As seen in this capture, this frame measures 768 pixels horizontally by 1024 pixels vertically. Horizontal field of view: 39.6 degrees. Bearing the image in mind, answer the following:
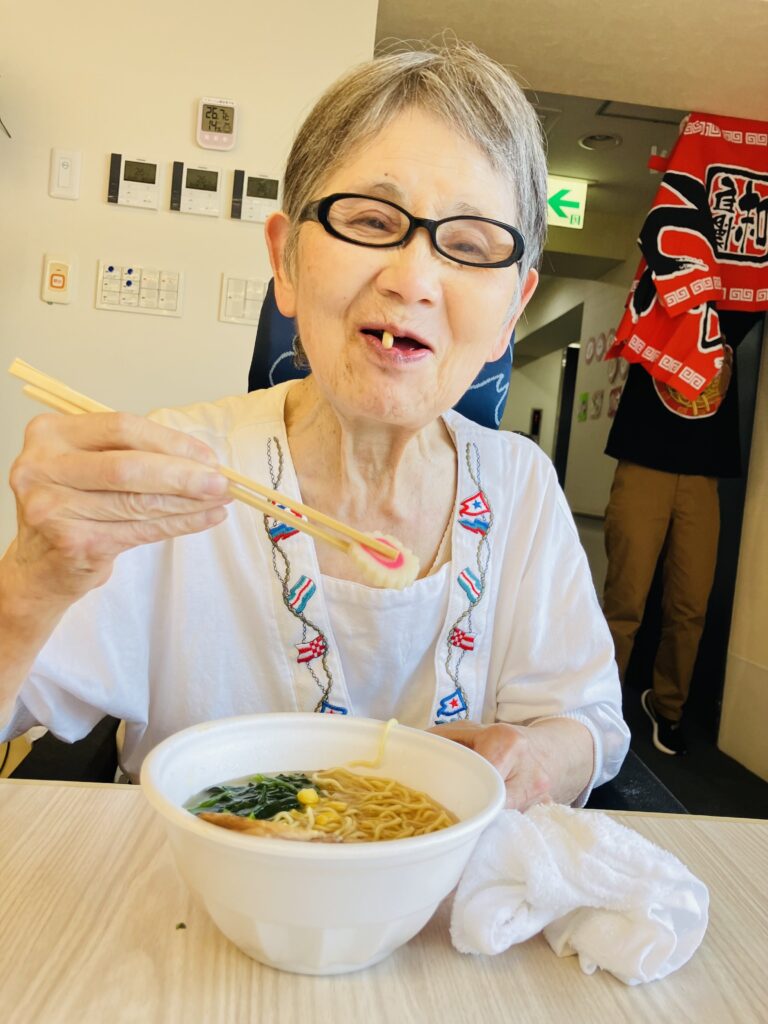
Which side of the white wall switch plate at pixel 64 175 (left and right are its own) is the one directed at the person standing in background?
left

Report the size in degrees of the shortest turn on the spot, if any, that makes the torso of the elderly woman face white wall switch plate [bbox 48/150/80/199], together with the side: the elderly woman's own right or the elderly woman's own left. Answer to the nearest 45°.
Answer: approximately 135° to the elderly woman's own right

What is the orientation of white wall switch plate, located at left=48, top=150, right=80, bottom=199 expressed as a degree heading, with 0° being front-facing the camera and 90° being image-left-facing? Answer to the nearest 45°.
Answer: approximately 0°

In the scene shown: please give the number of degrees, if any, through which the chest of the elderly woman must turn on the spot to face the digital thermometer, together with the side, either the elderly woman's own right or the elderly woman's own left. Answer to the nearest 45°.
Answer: approximately 180°

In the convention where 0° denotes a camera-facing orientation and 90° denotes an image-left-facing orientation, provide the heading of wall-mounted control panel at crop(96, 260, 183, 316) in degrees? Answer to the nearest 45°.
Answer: approximately 0°

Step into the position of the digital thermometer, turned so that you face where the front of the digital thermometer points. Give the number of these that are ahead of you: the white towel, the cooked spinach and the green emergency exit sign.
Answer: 2

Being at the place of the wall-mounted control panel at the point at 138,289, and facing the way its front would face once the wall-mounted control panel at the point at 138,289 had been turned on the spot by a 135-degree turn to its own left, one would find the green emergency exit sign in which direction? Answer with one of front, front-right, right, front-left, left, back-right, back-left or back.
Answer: front

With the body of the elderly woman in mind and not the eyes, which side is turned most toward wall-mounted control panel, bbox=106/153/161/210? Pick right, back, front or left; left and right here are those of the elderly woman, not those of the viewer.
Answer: back
